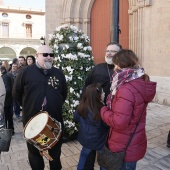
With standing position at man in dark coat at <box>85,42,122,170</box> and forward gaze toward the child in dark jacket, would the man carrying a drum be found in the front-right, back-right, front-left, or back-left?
front-right

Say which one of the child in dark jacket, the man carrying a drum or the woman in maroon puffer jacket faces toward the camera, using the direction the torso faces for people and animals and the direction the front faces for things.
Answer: the man carrying a drum

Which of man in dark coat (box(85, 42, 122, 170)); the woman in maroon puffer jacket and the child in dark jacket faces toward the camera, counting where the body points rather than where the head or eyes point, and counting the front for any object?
the man in dark coat

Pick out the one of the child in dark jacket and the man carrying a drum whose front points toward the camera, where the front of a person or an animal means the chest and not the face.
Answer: the man carrying a drum

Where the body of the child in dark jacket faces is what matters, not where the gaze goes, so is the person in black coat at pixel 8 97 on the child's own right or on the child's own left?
on the child's own left

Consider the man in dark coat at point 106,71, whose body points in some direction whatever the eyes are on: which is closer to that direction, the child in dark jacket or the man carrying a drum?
the child in dark jacket

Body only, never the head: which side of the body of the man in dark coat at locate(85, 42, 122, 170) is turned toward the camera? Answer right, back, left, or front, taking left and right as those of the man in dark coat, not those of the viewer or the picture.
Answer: front

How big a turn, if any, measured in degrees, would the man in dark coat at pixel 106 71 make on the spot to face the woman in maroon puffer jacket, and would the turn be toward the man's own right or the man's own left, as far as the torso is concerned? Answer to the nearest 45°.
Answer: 0° — they already face them

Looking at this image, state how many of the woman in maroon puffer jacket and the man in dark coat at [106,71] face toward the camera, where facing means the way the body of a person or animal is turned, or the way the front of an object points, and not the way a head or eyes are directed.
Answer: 1

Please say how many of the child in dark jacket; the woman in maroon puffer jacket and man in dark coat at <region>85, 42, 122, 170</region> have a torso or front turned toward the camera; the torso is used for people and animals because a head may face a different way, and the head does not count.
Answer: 1

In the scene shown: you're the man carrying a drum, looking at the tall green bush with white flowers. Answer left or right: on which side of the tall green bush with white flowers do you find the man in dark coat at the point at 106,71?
right

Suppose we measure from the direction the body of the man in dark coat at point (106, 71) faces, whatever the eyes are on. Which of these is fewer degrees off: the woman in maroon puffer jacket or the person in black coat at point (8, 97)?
the woman in maroon puffer jacket

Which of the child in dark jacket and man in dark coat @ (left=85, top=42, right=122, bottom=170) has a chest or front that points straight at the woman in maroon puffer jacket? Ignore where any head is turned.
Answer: the man in dark coat

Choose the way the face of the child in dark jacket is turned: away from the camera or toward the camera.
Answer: away from the camera
